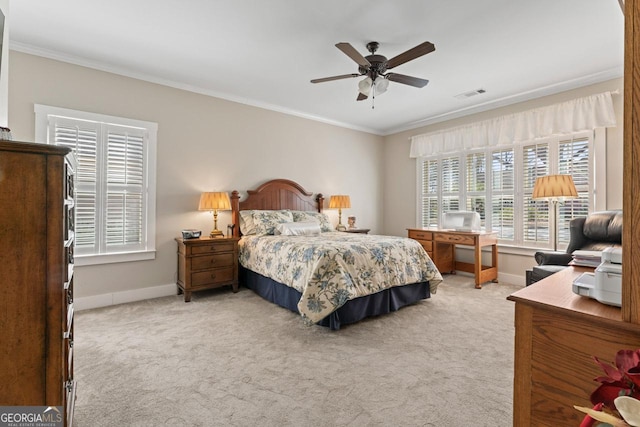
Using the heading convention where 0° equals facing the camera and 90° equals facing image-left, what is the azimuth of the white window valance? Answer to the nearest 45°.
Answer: approximately 45°

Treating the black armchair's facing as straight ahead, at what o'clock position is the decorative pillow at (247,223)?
The decorative pillow is roughly at 1 o'clock from the black armchair.

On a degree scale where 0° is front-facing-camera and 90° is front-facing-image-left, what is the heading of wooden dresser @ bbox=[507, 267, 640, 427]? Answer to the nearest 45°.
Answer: approximately 135°

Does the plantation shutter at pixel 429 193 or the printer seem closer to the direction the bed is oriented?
the printer

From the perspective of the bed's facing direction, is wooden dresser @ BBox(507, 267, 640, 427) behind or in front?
in front

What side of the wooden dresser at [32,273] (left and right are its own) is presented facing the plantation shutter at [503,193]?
front

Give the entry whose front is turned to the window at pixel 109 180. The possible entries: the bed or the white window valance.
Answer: the white window valance

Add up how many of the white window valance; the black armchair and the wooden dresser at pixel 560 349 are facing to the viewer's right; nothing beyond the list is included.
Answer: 0

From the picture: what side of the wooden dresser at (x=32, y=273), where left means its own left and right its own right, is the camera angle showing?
right

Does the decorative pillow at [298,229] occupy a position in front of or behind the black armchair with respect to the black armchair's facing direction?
in front

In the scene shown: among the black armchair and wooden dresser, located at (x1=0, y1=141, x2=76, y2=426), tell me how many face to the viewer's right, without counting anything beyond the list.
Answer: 1

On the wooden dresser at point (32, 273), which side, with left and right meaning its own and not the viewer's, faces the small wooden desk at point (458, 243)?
front

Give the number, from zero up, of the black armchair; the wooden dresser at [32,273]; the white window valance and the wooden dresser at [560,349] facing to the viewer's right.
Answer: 1

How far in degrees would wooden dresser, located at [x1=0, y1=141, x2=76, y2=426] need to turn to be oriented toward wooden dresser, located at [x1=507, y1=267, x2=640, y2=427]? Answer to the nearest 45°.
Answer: approximately 45° to its right
